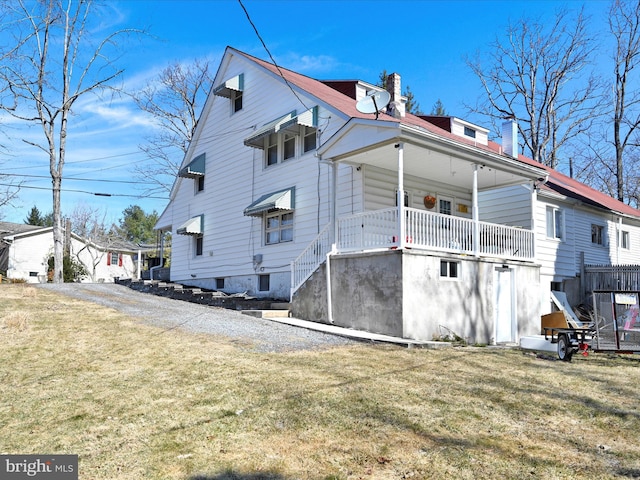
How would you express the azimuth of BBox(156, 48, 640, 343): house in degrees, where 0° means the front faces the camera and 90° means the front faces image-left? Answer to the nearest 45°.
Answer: approximately 315°

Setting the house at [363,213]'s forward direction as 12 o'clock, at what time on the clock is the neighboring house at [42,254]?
The neighboring house is roughly at 6 o'clock from the house.
